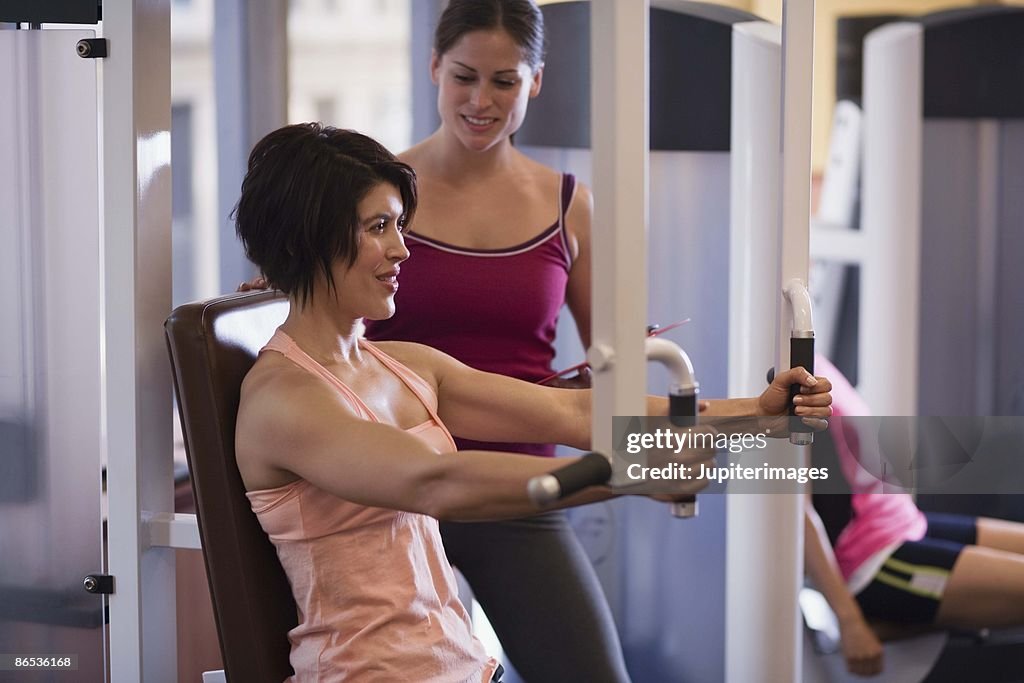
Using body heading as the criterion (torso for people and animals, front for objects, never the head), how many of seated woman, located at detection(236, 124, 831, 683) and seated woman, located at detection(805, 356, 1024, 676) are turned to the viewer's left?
0

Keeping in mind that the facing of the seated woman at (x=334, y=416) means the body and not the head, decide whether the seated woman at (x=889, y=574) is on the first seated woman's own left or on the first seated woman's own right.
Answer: on the first seated woman's own left

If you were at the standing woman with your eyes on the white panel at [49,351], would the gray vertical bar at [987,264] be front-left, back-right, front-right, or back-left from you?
back-right

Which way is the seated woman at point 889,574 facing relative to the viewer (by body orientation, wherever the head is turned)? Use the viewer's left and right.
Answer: facing to the right of the viewer

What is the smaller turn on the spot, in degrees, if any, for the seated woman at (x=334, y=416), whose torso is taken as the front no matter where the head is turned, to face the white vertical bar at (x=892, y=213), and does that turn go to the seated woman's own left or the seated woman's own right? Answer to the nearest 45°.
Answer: approximately 90° to the seated woman's own left

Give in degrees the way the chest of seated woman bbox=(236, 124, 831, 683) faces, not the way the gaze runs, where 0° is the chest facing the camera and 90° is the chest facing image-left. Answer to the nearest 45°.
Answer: approximately 315°

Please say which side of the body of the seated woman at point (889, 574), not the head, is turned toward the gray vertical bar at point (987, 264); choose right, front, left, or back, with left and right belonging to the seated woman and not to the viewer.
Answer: left

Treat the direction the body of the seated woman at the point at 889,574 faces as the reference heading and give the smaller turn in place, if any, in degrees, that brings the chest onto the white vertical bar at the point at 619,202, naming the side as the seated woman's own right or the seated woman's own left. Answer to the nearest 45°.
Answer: approximately 90° to the seated woman's own right

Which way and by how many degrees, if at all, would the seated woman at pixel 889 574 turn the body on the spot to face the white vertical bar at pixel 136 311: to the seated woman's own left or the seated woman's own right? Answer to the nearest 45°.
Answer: approximately 135° to the seated woman's own right
